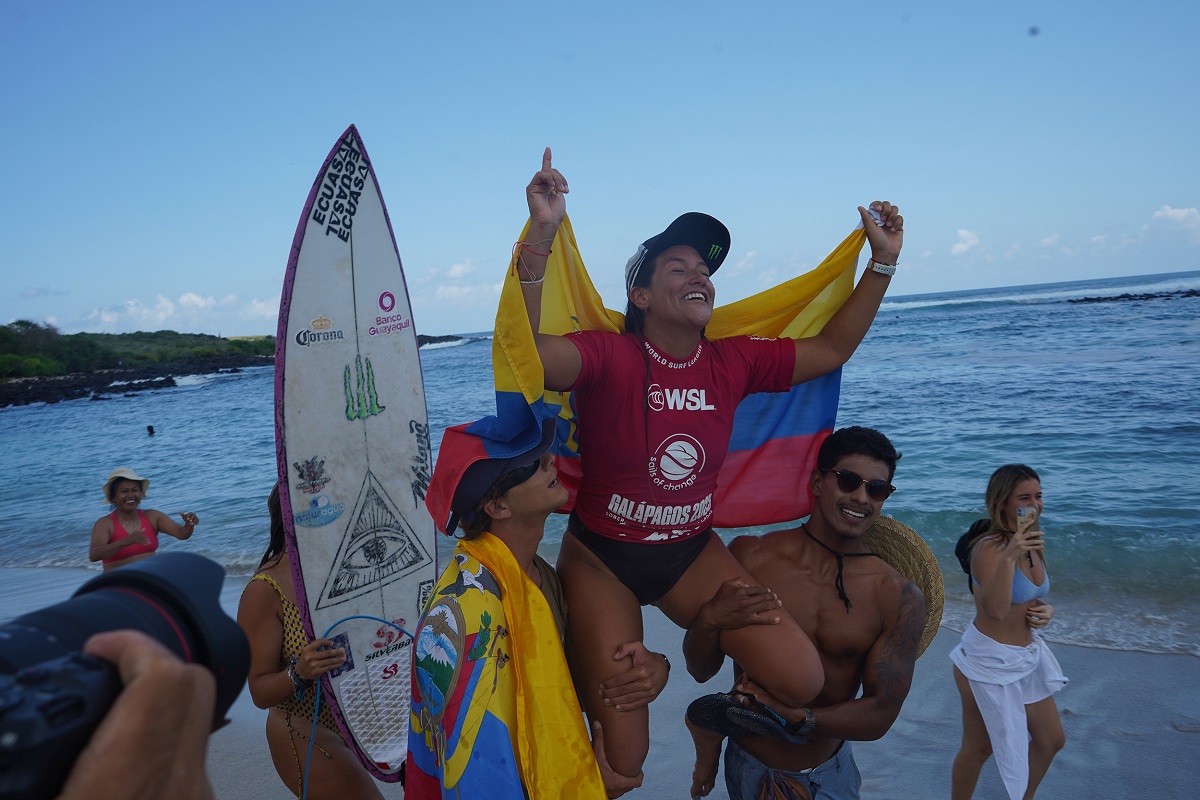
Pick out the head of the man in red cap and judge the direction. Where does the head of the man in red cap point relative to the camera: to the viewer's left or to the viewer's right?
to the viewer's right

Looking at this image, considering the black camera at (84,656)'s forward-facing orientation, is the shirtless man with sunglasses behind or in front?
in front

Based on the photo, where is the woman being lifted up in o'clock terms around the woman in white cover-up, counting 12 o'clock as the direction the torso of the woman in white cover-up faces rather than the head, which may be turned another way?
The woman being lifted up is roughly at 3 o'clock from the woman in white cover-up.

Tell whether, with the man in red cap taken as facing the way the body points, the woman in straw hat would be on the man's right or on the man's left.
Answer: on the man's left

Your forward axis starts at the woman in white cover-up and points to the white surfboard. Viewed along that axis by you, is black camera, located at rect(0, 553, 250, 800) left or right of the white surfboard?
left

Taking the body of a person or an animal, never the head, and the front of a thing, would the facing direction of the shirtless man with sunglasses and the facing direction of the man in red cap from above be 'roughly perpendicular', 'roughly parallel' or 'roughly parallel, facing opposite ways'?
roughly perpendicular

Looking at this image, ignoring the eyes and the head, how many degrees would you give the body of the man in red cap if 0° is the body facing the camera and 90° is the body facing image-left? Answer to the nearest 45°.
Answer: approximately 270°

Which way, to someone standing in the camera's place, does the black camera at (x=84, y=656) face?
facing away from the viewer and to the right of the viewer

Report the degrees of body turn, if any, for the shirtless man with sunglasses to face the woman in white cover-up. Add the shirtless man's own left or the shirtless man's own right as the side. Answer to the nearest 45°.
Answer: approximately 135° to the shirtless man's own left

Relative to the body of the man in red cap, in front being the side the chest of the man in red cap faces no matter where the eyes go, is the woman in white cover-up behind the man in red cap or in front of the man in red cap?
in front

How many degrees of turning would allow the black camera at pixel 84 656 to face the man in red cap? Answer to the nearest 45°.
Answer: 0° — it already faces them

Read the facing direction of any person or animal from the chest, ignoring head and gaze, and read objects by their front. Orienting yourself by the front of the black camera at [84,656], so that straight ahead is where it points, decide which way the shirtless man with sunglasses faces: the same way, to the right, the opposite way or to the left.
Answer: the opposite way

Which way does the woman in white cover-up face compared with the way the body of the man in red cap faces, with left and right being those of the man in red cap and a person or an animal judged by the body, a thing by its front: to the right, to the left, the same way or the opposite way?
to the right
